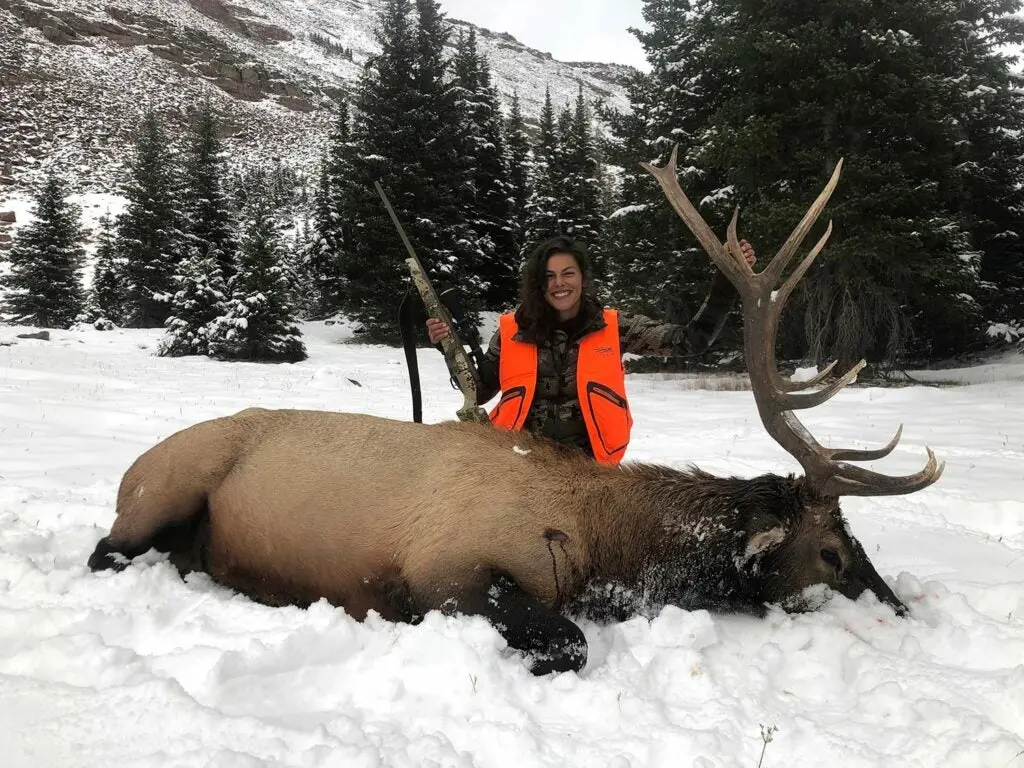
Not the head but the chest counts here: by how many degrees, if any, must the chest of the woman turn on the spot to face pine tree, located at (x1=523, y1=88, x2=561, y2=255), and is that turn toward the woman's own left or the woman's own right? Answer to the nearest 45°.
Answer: approximately 180°

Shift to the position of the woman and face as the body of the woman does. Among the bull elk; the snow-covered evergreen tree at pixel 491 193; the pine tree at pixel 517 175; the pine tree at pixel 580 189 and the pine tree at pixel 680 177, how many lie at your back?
4

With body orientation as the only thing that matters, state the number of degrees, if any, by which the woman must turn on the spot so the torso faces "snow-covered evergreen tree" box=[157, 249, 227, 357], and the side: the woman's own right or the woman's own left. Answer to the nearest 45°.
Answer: approximately 135° to the woman's own right

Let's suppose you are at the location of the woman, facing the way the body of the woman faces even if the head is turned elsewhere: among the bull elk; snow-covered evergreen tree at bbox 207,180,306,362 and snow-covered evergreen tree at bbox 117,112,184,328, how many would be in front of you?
1

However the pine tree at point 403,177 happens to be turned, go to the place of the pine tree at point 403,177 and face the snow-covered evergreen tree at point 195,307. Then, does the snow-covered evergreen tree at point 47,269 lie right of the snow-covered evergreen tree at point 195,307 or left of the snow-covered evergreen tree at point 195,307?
right

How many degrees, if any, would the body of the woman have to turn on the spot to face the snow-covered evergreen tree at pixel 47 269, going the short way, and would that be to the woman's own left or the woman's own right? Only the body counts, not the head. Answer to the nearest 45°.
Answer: approximately 135° to the woman's own right

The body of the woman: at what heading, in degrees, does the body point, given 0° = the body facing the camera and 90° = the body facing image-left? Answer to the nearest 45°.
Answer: approximately 0°

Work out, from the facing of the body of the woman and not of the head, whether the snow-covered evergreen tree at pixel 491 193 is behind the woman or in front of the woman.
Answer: behind

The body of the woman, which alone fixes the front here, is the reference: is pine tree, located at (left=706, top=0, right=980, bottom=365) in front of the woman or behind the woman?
behind

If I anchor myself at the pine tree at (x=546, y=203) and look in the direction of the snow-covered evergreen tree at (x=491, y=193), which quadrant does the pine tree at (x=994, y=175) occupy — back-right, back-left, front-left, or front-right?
back-left

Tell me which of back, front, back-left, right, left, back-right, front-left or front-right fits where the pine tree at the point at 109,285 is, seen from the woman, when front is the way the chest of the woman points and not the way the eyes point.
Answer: back-right

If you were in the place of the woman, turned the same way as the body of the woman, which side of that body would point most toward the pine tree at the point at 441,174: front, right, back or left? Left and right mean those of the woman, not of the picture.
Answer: back

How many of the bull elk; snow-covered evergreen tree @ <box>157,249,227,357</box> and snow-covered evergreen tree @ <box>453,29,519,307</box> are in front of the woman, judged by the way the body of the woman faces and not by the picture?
1

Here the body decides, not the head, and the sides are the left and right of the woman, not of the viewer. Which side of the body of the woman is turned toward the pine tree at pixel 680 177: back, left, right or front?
back

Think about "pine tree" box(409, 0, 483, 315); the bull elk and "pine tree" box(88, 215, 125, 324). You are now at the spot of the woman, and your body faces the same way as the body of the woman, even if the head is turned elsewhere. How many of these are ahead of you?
1
